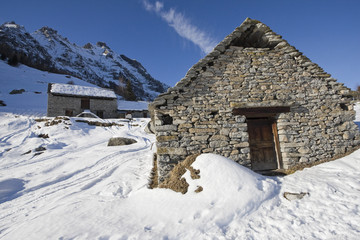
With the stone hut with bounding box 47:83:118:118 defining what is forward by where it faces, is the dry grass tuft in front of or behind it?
in front

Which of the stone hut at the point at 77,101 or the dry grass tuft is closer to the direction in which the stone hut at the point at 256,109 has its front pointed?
the dry grass tuft

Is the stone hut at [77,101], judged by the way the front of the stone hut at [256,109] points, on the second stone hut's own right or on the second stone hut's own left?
on the second stone hut's own right

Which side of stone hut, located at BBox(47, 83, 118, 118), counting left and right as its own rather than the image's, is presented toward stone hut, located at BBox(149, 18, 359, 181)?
front

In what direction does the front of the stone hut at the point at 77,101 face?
toward the camera

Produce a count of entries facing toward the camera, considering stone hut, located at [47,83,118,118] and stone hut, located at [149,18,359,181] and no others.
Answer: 2
